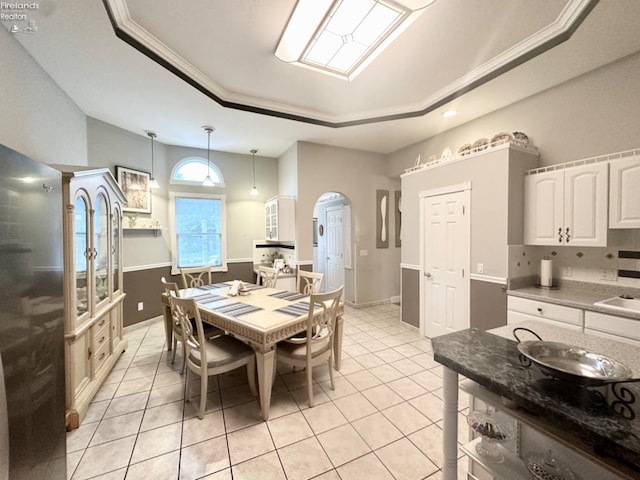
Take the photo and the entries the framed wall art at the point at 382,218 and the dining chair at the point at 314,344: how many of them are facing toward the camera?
1

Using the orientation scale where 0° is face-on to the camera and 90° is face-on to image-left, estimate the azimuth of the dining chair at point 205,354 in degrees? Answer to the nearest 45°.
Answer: approximately 225°

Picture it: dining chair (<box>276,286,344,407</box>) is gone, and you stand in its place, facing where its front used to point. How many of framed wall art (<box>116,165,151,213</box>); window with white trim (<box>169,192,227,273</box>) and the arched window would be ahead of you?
3

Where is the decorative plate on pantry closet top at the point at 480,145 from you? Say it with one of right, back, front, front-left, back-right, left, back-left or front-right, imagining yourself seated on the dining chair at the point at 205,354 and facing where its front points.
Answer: front-right

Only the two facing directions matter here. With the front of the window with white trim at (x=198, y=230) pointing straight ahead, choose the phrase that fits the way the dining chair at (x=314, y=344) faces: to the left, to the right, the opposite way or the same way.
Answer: the opposite way

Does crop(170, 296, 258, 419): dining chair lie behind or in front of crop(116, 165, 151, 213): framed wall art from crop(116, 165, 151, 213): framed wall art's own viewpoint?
in front

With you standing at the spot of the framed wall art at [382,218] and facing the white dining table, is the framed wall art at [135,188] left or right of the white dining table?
right

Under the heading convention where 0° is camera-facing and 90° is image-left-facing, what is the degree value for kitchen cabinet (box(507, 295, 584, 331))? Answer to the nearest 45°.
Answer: approximately 45°

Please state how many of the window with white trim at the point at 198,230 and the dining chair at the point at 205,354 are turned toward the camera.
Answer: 1

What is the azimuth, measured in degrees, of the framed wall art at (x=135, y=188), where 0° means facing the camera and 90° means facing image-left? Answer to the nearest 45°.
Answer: approximately 315°

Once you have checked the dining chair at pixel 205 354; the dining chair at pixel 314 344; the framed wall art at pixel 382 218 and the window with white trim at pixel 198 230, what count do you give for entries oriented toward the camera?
2

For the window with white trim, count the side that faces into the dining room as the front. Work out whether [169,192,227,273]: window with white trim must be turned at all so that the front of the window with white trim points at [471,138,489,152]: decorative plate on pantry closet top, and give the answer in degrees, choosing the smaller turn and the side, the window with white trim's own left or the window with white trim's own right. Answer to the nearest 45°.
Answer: approximately 45° to the window with white trim's own left

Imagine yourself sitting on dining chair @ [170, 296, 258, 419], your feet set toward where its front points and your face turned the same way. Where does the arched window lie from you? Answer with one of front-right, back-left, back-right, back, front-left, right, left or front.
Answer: front-left

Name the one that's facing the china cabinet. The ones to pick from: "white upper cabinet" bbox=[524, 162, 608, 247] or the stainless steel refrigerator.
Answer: the white upper cabinet

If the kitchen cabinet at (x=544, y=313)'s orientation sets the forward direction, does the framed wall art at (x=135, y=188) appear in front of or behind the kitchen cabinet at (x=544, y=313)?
in front

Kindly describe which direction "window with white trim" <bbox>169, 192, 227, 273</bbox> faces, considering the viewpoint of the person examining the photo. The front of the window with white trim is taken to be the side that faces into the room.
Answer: facing the viewer

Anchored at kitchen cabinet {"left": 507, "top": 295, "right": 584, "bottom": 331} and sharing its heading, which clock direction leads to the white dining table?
The white dining table is roughly at 12 o'clock from the kitchen cabinet.

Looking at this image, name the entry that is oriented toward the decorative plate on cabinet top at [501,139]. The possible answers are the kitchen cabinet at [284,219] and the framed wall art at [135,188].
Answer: the framed wall art

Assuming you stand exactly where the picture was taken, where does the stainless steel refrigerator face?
facing the viewer and to the right of the viewer

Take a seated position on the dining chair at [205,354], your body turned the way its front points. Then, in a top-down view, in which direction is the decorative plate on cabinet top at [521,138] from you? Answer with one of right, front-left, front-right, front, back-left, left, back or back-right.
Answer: front-right

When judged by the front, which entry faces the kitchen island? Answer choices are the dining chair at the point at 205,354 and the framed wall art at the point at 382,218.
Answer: the framed wall art

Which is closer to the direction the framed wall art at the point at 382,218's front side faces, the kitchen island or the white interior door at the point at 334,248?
the kitchen island
